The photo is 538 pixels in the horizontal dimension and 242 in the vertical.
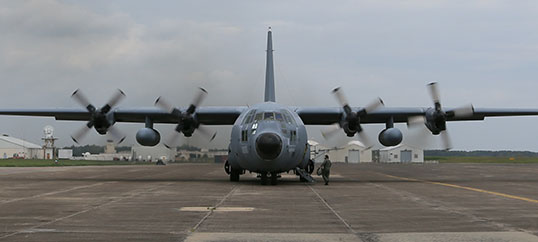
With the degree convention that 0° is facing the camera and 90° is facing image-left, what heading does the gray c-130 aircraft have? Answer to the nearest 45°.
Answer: approximately 0°
